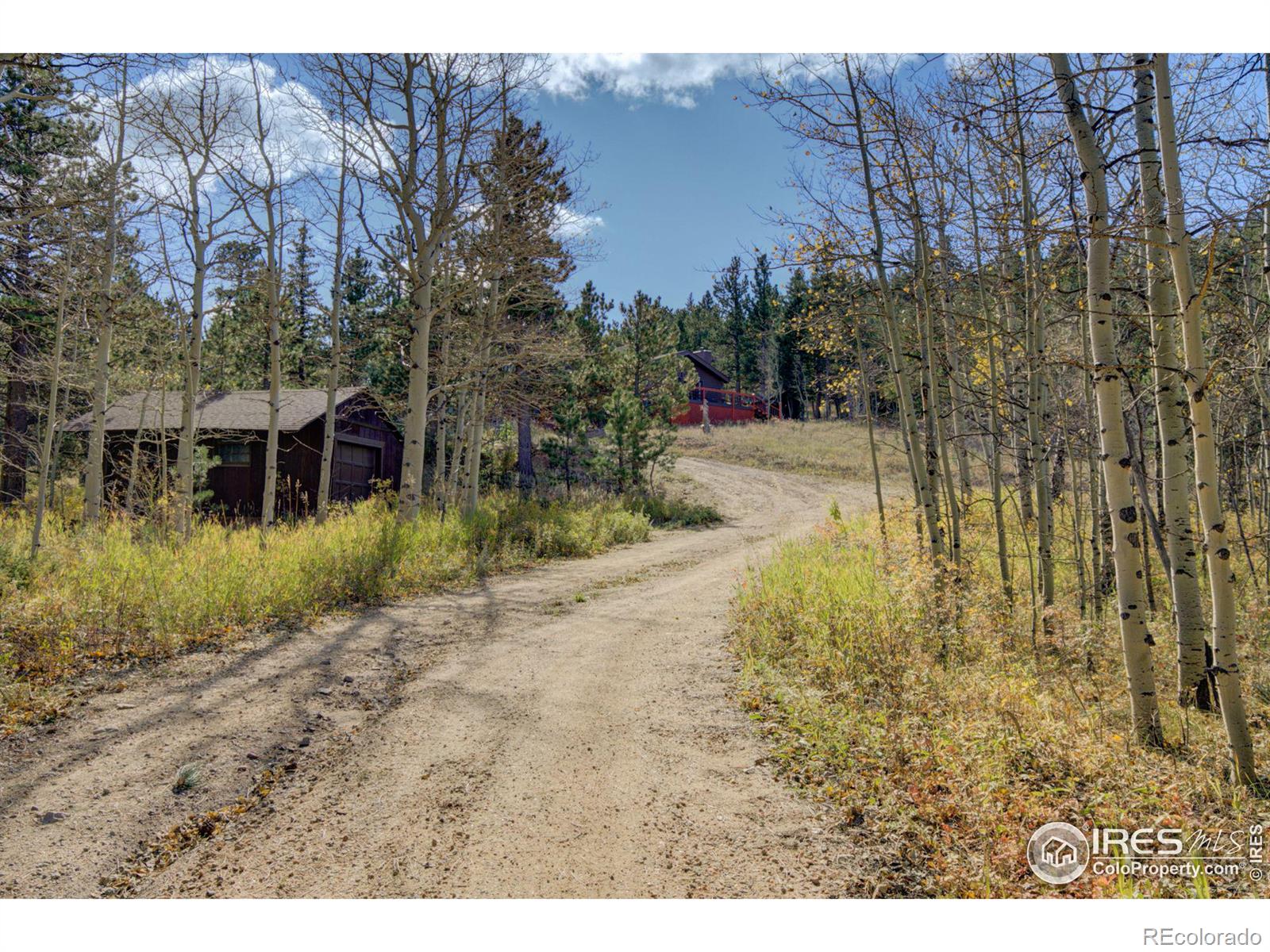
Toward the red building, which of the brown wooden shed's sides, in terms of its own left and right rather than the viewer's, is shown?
left

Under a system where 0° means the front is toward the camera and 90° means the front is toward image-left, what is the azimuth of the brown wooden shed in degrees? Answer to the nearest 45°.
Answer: approximately 315°

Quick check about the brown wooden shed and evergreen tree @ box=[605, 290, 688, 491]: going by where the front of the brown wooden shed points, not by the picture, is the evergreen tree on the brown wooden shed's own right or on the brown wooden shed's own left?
on the brown wooden shed's own left
